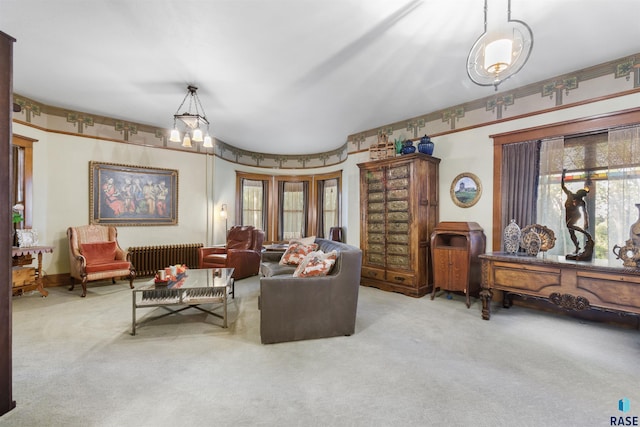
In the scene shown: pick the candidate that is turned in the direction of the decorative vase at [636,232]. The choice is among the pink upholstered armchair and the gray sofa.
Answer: the pink upholstered armchair

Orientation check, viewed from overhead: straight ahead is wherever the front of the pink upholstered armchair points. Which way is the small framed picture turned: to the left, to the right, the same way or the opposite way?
to the right

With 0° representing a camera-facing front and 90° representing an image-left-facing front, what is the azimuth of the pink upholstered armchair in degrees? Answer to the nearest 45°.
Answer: approximately 315°

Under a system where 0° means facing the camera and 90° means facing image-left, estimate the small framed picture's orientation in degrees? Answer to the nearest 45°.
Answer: approximately 0°

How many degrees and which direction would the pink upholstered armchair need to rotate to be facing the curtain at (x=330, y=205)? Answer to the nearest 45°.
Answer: approximately 45° to its left

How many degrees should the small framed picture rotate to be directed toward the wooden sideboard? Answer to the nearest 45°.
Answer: approximately 45° to its left

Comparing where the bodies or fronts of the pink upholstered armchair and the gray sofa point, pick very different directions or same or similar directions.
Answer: very different directions

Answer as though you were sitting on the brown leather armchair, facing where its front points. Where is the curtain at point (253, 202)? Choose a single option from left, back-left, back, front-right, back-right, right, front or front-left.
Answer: back-right

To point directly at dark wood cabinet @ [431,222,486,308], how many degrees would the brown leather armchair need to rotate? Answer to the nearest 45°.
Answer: approximately 90° to its left

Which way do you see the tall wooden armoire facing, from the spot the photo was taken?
facing the viewer and to the left of the viewer

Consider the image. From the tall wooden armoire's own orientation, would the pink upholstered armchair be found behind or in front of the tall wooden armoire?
in front

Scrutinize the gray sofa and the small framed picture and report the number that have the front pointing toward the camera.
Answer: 1

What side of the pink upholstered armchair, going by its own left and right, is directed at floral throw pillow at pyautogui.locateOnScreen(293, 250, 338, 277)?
front
